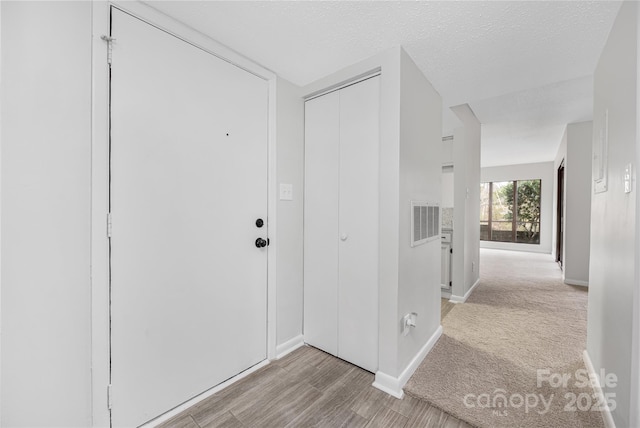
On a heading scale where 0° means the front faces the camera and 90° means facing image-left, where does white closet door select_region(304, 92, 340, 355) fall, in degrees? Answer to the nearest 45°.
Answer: approximately 45°

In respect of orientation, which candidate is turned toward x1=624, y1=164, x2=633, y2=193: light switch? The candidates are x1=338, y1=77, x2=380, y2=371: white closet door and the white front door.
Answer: the white front door

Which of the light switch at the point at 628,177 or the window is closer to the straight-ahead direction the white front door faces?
the light switch

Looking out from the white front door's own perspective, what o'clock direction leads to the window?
The window is roughly at 10 o'clock from the white front door.

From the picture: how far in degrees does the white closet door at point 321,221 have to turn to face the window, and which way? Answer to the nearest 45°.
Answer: approximately 180°

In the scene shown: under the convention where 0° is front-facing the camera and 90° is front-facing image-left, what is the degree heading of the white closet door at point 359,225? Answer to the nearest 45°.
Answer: approximately 45°
